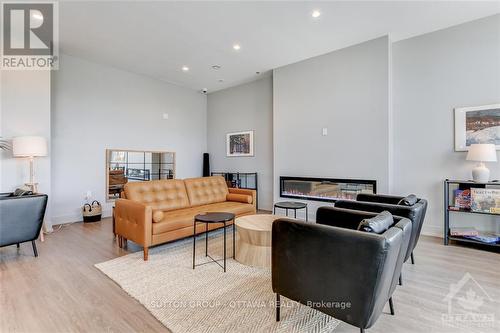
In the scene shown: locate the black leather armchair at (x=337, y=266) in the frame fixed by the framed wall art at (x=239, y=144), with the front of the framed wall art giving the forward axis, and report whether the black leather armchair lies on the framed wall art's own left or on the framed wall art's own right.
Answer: on the framed wall art's own left

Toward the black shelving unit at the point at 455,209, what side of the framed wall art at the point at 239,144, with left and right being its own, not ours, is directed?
left

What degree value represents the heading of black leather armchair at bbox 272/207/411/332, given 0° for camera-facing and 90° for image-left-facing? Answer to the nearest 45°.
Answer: approximately 135°

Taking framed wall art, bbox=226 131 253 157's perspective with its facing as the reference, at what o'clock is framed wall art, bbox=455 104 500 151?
framed wall art, bbox=455 104 500 151 is roughly at 9 o'clock from framed wall art, bbox=226 131 253 157.

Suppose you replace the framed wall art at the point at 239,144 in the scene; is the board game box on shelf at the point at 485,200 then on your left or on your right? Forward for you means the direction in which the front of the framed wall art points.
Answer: on your left

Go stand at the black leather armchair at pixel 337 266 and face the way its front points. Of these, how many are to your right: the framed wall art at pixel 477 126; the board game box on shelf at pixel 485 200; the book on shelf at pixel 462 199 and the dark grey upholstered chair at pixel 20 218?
3

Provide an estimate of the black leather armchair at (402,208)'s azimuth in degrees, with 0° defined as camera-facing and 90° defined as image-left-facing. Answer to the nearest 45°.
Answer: approximately 135°

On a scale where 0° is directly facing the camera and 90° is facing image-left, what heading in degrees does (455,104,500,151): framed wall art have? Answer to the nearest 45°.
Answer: approximately 45°

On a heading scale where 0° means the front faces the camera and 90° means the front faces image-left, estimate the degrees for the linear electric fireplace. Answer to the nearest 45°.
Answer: approximately 45°

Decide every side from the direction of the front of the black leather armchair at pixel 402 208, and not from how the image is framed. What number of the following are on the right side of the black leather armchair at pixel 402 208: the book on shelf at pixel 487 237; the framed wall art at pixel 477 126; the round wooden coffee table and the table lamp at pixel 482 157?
3

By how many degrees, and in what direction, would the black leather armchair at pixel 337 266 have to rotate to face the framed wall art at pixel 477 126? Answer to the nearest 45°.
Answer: approximately 90° to its right
